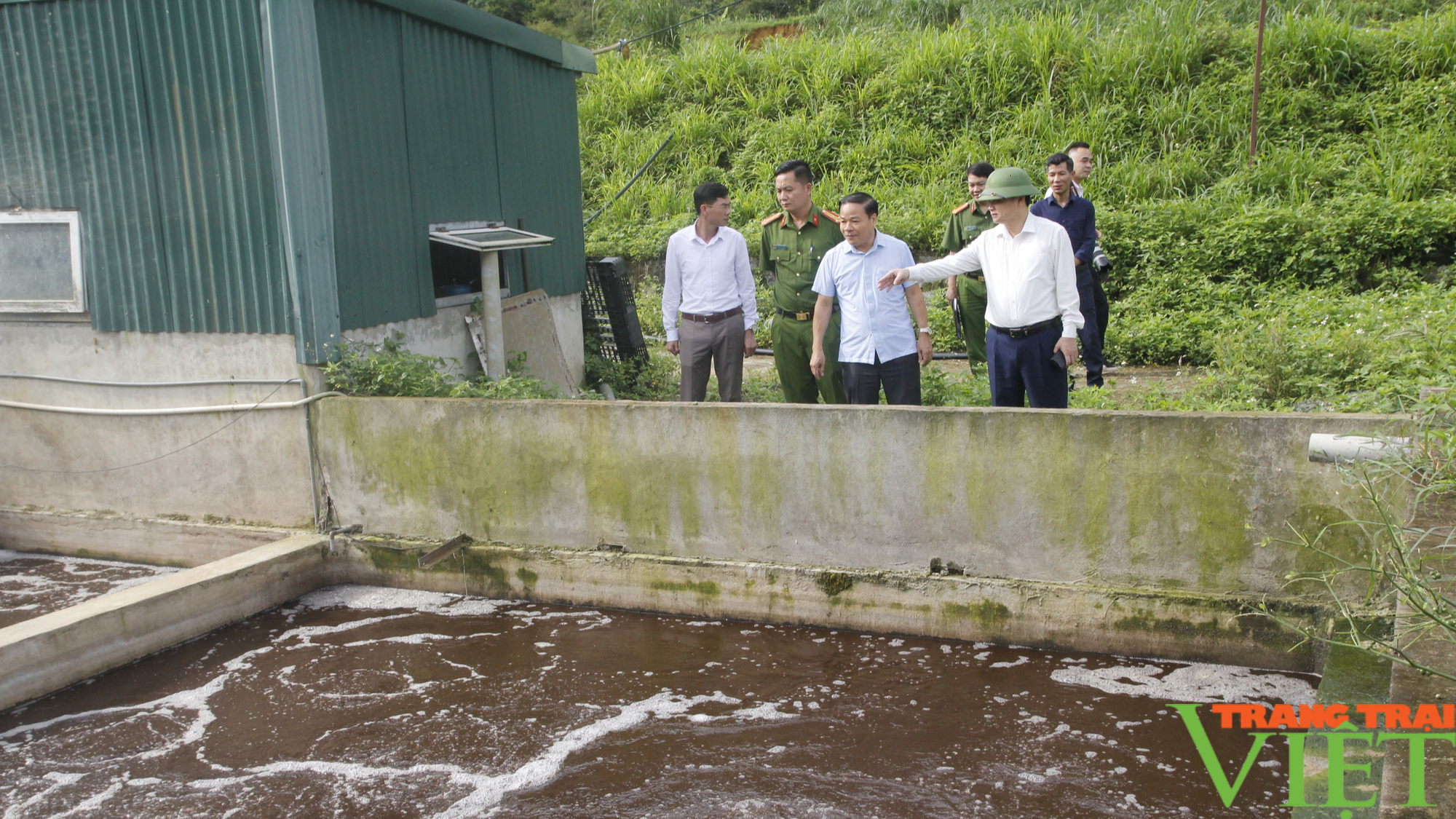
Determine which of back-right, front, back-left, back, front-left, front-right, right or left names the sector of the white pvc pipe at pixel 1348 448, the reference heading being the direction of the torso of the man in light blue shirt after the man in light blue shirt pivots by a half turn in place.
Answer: back-right

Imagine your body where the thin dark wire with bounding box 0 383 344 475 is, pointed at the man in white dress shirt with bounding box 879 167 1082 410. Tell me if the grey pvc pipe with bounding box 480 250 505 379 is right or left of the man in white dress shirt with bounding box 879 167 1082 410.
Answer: left

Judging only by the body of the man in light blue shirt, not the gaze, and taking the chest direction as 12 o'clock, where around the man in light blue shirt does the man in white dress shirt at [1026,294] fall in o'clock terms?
The man in white dress shirt is roughly at 10 o'clock from the man in light blue shirt.

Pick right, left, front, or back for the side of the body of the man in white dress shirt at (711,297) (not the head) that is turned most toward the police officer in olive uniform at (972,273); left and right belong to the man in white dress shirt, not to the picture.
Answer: left

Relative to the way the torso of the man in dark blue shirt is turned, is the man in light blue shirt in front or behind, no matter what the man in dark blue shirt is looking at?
in front

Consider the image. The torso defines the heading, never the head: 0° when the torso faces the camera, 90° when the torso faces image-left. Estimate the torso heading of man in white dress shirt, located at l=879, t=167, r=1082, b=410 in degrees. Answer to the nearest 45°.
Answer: approximately 45°

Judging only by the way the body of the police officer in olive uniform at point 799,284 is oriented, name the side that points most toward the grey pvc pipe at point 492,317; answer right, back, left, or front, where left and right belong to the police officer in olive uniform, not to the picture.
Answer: right

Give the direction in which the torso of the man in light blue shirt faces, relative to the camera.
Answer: toward the camera

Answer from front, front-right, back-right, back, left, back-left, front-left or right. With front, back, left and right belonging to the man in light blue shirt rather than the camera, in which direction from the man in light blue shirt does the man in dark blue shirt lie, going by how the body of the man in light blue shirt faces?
back-left

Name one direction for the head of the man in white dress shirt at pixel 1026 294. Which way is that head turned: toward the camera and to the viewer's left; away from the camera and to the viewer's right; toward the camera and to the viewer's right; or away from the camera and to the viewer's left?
toward the camera and to the viewer's left

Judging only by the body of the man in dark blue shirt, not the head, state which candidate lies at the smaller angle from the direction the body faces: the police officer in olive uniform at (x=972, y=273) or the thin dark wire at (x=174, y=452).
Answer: the thin dark wire

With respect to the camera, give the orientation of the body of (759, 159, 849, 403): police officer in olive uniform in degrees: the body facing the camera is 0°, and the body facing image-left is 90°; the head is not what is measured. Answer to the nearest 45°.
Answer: approximately 0°

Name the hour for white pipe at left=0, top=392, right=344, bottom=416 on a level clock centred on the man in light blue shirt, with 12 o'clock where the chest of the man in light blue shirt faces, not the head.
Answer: The white pipe is roughly at 3 o'clock from the man in light blue shirt.

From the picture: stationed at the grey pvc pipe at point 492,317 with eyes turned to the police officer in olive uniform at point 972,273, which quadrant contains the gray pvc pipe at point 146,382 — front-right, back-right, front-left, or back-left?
back-right

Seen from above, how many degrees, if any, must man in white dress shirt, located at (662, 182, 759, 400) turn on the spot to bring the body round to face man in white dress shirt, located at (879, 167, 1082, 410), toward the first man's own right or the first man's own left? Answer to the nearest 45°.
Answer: approximately 45° to the first man's own left
